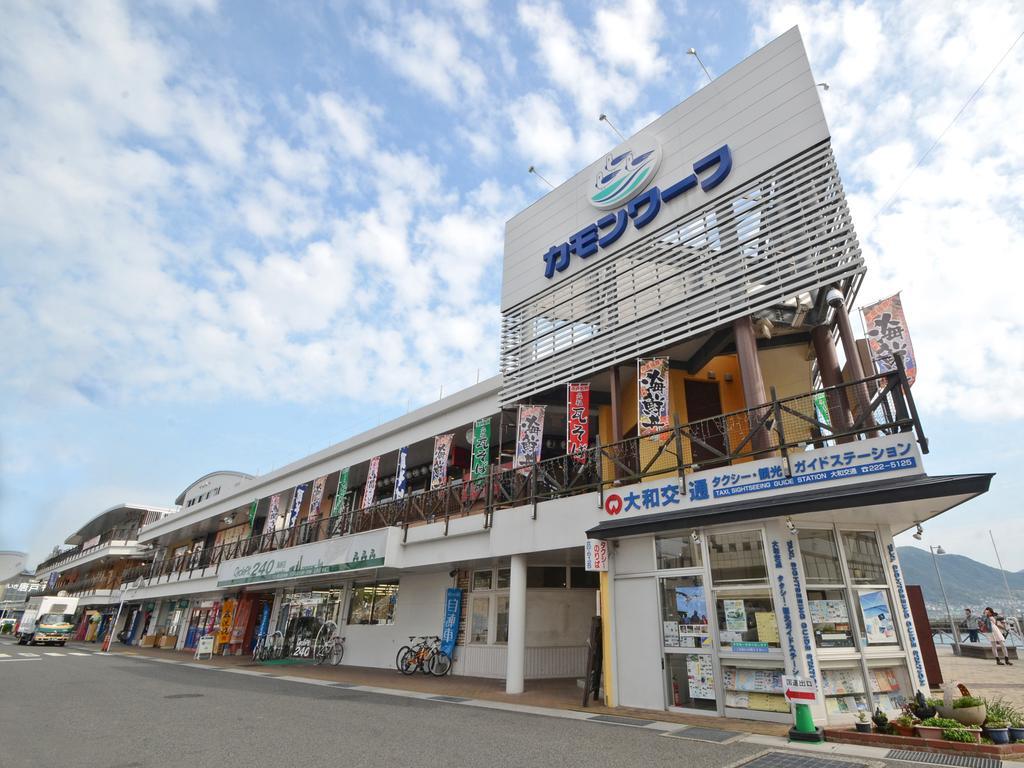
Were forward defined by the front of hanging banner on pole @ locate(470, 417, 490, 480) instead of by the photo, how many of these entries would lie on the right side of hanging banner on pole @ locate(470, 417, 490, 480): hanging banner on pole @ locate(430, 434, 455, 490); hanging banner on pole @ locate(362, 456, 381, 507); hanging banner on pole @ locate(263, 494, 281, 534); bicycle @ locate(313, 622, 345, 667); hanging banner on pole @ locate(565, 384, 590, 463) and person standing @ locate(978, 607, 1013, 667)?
4

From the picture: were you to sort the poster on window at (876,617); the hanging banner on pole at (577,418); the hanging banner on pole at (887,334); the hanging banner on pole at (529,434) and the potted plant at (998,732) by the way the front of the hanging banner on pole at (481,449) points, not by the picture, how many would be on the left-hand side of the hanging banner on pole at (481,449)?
5

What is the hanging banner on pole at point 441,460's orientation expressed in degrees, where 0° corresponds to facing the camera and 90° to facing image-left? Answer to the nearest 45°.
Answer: approximately 45°

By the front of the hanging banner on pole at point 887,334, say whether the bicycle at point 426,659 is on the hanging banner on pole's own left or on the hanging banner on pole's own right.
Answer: on the hanging banner on pole's own right

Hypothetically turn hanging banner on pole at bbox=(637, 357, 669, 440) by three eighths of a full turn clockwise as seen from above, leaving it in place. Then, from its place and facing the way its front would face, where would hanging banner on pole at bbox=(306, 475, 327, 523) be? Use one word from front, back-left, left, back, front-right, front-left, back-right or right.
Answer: front

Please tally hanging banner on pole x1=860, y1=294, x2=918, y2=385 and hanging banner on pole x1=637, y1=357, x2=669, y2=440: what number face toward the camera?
2

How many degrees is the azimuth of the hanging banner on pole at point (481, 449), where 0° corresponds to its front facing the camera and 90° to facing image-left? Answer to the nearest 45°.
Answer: approximately 45°

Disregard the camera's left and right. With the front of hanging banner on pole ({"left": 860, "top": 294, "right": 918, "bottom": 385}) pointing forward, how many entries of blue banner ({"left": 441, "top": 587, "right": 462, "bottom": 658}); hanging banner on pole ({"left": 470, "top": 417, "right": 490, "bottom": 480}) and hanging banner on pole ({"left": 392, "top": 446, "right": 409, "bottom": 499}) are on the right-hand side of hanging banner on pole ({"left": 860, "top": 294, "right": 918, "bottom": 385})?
3

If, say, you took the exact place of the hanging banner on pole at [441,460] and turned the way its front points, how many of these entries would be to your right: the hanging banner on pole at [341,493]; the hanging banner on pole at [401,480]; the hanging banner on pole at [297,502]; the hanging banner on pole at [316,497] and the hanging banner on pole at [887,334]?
4

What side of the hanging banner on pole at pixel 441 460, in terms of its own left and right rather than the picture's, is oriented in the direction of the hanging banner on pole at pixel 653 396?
left

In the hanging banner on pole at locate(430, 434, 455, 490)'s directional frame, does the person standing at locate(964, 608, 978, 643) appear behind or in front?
behind
